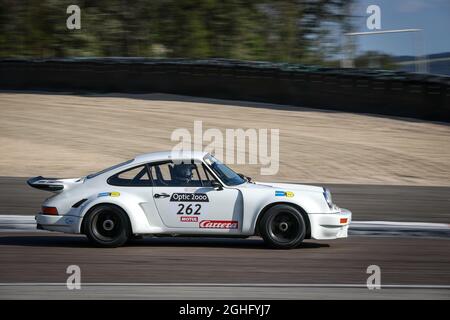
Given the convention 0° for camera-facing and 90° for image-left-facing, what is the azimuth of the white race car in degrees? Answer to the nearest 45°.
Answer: approximately 270°
